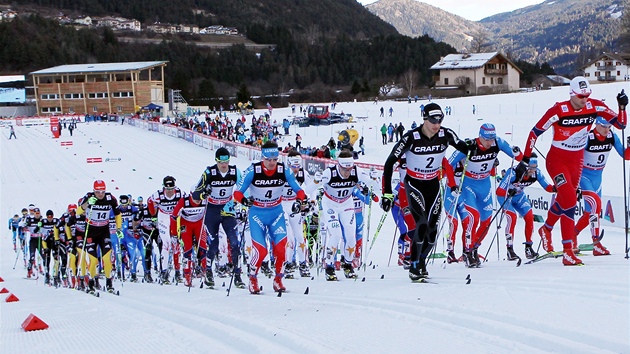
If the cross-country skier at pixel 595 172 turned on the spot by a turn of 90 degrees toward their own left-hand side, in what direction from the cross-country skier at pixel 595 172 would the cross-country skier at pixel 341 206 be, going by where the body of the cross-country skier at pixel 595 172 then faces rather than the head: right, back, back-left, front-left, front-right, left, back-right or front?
back-left

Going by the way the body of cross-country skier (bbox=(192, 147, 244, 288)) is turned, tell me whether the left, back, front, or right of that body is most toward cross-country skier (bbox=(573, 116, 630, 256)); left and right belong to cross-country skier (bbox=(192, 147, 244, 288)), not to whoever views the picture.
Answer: left

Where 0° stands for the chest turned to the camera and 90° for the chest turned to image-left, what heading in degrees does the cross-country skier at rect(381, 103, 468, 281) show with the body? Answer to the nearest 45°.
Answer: approximately 315°

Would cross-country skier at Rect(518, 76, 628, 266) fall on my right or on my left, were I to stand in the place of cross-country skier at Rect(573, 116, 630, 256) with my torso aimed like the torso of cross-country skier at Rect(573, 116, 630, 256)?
on my right

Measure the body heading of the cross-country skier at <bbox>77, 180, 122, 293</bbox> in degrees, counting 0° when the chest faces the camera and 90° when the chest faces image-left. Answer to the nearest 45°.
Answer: approximately 0°

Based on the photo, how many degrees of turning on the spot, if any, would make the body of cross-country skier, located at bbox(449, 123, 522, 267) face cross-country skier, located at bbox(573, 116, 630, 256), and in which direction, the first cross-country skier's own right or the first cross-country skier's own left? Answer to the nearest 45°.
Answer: approximately 45° to the first cross-country skier's own left

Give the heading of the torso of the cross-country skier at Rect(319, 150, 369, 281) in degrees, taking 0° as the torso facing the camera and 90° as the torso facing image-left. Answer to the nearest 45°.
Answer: approximately 0°

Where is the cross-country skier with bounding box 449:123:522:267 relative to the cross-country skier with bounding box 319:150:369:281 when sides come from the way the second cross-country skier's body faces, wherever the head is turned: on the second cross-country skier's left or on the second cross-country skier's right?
on the second cross-country skier's left

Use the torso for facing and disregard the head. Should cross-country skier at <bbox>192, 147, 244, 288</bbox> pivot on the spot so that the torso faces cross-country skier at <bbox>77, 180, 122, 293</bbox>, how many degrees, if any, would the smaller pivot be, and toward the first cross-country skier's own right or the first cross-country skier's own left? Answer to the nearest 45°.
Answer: approximately 90° to the first cross-country skier's own right

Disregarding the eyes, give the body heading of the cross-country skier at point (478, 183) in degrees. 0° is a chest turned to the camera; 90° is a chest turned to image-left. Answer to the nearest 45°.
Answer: approximately 315°
